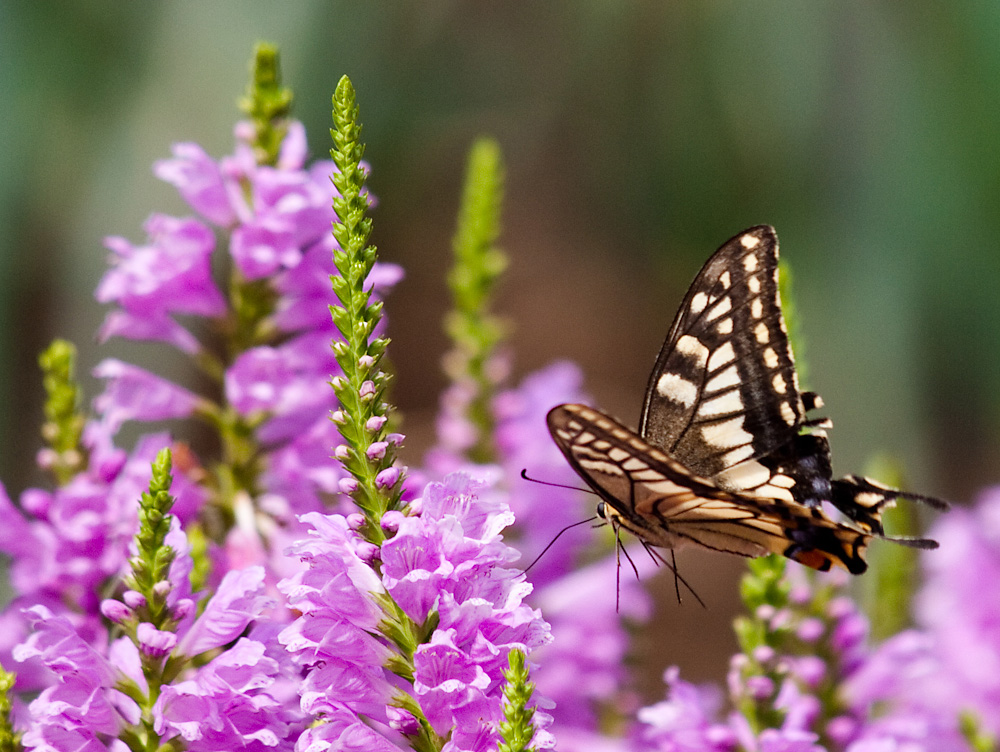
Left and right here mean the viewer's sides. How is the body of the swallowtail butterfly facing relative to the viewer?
facing to the left of the viewer
